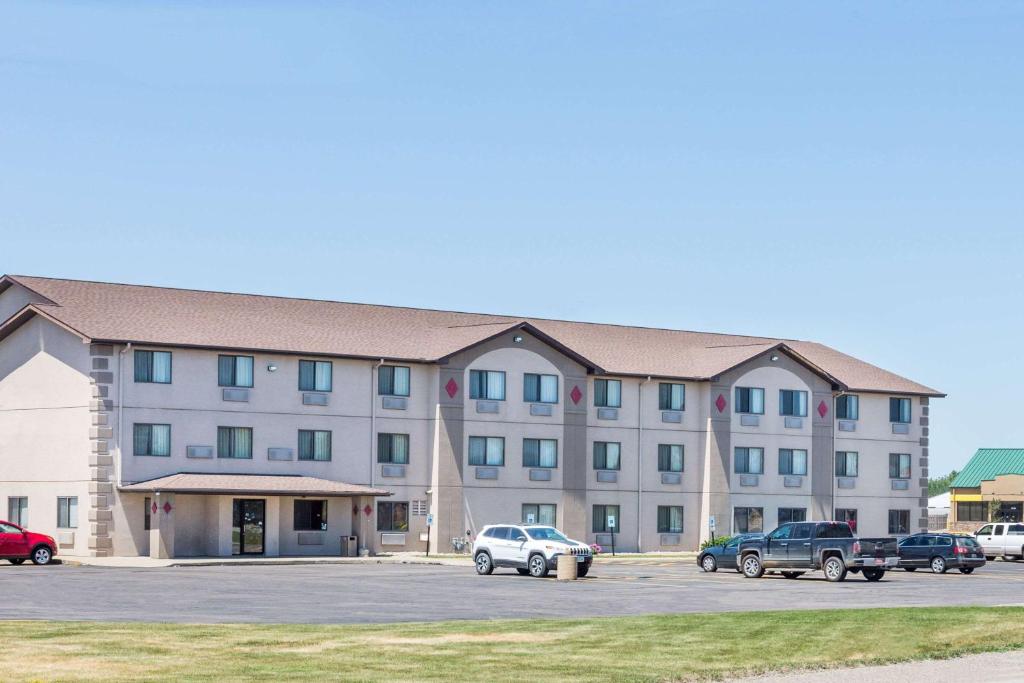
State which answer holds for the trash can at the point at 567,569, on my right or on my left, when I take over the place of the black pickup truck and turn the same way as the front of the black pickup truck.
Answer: on my left

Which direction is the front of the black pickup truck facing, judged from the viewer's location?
facing away from the viewer and to the left of the viewer
